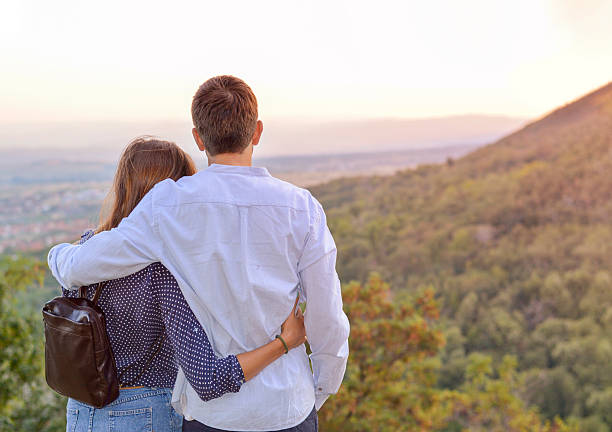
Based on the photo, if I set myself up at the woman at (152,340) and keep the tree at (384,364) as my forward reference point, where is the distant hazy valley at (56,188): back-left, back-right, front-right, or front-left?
front-left

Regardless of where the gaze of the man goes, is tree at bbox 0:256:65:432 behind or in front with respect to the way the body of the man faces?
in front

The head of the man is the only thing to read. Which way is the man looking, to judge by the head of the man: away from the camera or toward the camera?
away from the camera

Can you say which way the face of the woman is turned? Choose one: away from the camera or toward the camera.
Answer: away from the camera

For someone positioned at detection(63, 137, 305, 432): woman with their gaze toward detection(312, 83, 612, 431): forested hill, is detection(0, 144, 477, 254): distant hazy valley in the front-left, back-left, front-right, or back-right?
front-left

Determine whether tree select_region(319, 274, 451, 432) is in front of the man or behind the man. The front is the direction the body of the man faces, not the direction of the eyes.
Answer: in front

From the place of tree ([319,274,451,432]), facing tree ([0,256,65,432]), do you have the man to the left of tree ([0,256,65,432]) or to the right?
left

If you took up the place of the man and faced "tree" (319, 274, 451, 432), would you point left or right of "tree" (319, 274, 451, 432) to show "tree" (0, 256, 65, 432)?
left

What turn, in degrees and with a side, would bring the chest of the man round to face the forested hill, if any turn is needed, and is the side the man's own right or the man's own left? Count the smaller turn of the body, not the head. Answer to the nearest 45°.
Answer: approximately 45° to the man's own right

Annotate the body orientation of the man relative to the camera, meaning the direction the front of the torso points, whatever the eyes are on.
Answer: away from the camera

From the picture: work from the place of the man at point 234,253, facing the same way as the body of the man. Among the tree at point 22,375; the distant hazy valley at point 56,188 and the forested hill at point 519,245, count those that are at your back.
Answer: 0
